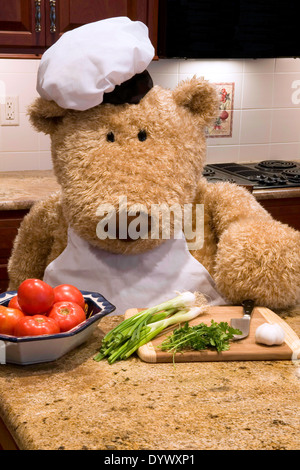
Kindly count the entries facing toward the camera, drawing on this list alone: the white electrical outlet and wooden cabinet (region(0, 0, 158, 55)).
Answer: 2

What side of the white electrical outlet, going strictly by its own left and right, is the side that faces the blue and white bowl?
front

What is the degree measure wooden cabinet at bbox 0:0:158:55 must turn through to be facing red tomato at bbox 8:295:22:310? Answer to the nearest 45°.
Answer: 0° — it already faces it

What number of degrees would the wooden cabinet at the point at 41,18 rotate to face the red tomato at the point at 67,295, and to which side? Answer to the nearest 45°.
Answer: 0° — it already faces it

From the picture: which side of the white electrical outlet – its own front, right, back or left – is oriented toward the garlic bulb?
front

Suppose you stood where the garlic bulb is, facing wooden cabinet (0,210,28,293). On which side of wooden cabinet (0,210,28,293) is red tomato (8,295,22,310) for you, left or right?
left

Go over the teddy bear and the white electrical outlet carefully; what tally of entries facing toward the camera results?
2

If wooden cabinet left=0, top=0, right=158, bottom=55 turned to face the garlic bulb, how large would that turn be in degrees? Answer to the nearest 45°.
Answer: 0° — it already faces it

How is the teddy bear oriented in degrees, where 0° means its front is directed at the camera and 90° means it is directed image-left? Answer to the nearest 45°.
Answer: approximately 0°
